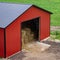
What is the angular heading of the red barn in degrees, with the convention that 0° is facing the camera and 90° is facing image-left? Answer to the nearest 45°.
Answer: approximately 315°
